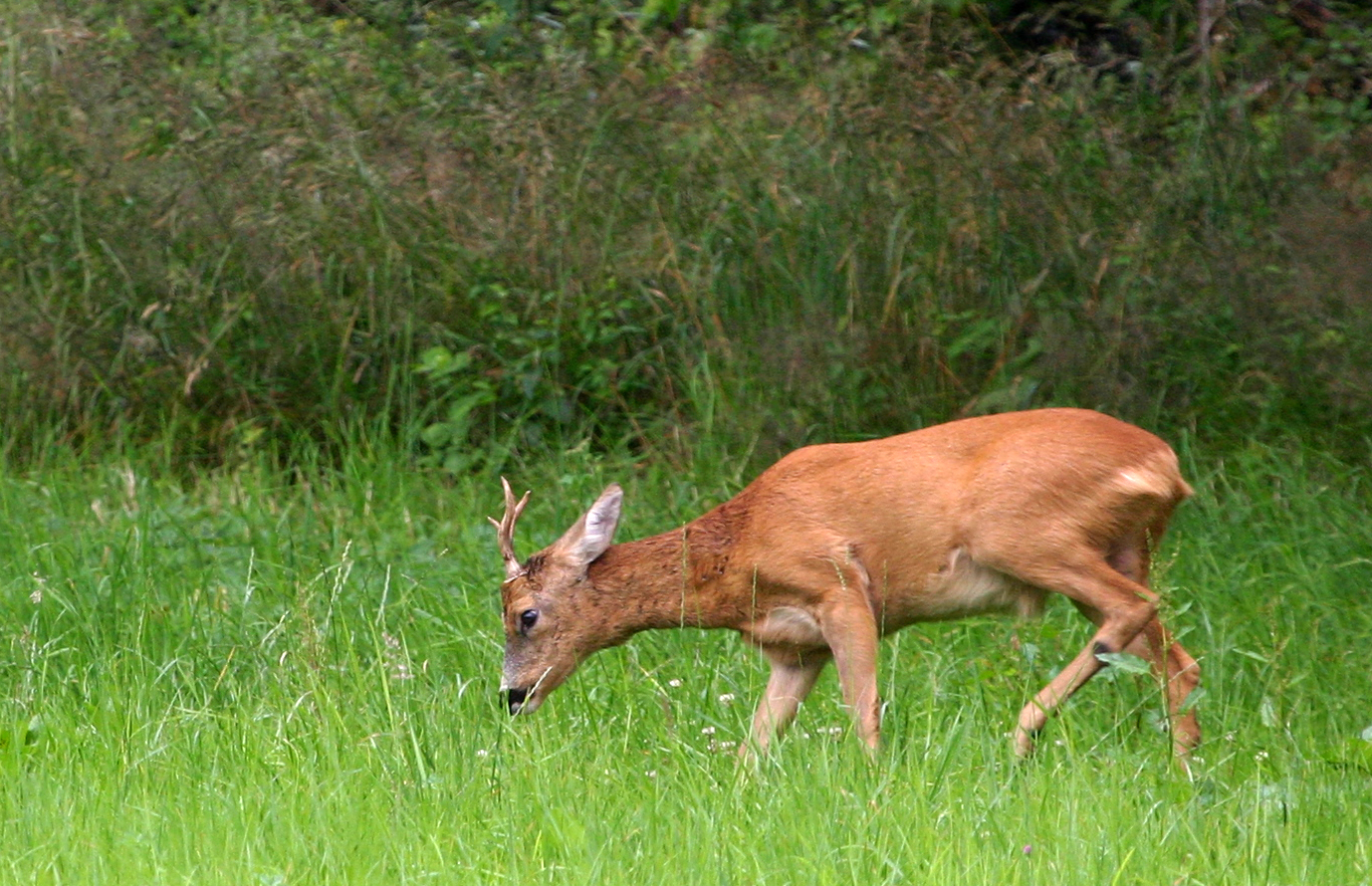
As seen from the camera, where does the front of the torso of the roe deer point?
to the viewer's left
